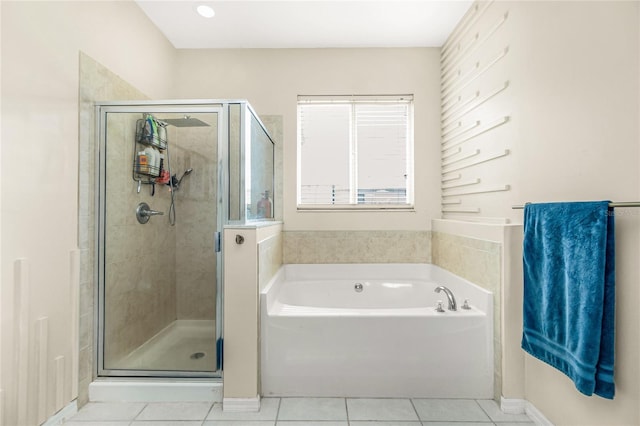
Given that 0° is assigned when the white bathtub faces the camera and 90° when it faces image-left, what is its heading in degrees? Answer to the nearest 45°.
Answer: approximately 0°

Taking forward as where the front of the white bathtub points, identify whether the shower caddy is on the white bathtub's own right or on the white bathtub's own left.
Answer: on the white bathtub's own right

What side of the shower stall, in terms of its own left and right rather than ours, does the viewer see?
front

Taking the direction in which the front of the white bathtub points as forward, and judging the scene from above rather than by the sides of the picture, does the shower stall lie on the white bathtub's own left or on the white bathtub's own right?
on the white bathtub's own right

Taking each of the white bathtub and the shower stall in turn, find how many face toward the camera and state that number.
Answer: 2

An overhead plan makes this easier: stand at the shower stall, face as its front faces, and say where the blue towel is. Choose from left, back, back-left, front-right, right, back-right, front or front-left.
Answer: front-left

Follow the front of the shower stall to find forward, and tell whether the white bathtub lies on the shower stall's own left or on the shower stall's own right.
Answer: on the shower stall's own left
